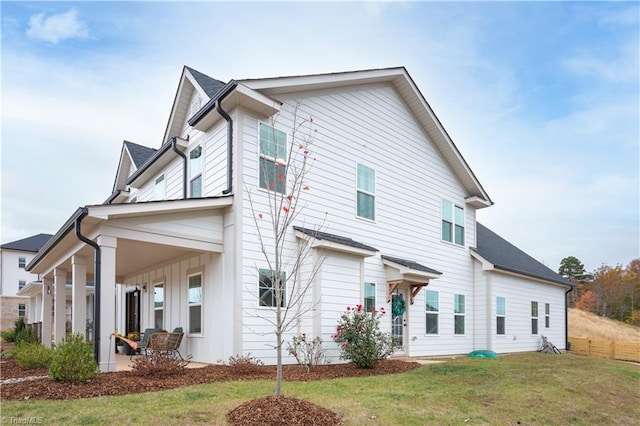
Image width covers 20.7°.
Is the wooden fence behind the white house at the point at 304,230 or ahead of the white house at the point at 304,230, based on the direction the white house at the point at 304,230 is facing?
behind

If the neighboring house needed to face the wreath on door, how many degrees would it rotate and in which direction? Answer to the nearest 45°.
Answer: approximately 45° to its left

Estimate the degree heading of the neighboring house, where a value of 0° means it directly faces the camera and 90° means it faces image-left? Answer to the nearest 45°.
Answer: approximately 45°

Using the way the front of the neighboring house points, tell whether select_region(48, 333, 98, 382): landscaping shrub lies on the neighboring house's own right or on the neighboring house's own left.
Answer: on the neighboring house's own left

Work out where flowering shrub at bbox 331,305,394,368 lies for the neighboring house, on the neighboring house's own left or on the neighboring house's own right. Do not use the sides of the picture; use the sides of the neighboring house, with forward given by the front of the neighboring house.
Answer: on the neighboring house's own left

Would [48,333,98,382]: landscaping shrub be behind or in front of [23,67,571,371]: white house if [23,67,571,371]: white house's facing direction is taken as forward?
in front

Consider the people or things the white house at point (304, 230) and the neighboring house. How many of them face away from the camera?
0
